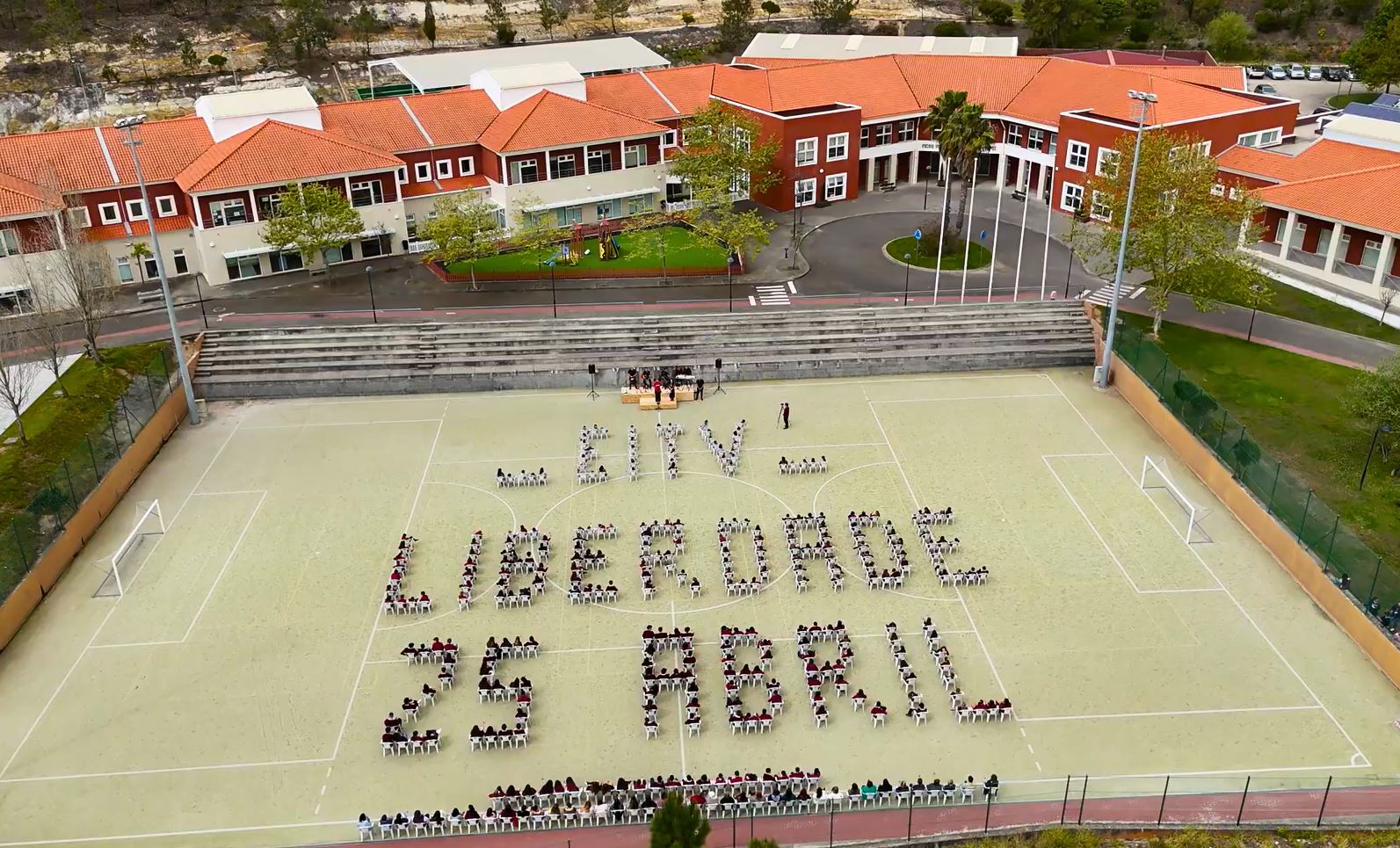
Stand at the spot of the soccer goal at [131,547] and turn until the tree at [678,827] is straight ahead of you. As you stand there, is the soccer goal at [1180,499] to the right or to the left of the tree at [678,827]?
left

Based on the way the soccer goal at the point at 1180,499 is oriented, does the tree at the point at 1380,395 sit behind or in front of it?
behind

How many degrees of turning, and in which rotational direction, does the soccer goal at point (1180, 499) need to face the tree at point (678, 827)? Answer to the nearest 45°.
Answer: approximately 90° to its left

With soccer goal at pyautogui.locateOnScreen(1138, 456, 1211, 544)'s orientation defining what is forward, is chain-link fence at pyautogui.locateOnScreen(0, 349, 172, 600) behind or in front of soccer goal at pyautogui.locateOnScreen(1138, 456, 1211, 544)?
in front

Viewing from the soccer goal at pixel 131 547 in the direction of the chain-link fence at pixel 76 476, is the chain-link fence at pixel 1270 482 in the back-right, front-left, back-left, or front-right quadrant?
back-right

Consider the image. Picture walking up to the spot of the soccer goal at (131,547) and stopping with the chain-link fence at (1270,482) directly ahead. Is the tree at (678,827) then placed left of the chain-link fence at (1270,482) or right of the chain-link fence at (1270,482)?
right

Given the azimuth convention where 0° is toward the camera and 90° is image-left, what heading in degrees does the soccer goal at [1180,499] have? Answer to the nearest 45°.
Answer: approximately 90°

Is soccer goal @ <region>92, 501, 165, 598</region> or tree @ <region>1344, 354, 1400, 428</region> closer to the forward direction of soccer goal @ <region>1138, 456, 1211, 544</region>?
the soccer goal

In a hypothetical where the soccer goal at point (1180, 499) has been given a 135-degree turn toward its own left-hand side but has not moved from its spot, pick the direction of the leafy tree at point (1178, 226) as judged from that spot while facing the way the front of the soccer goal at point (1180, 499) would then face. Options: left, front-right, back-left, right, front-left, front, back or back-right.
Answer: back-left

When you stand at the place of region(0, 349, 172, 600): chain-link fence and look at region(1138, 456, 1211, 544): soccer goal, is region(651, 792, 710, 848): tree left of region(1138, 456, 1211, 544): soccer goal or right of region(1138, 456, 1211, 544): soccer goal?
right

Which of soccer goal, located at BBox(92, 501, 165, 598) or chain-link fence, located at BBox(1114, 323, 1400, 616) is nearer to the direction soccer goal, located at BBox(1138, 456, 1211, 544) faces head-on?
the soccer goal

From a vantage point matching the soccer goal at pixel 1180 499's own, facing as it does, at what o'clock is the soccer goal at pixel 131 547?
the soccer goal at pixel 131 547 is roughly at 11 o'clock from the soccer goal at pixel 1180 499.

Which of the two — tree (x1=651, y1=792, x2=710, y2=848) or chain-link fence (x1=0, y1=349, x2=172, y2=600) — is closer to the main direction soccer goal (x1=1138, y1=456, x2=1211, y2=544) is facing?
the chain-link fence
